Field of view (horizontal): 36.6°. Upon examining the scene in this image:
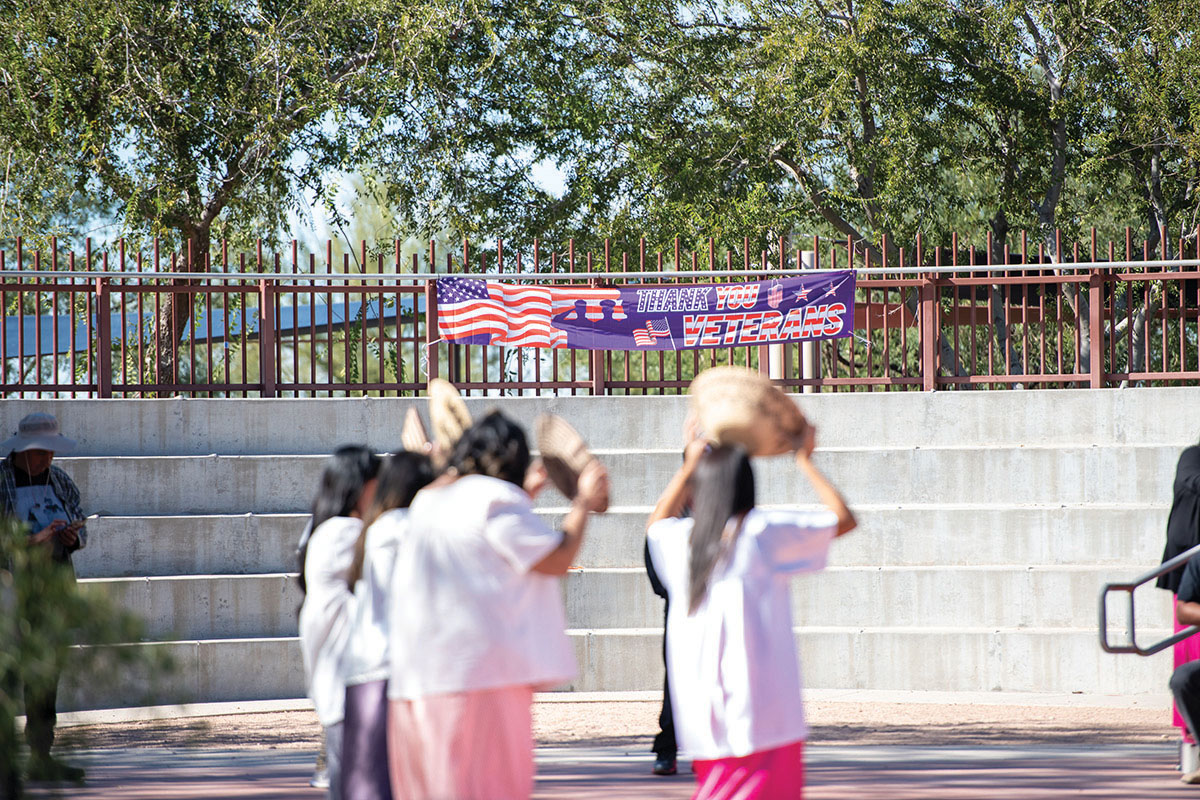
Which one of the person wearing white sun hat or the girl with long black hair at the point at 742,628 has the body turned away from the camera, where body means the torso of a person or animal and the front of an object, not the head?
the girl with long black hair

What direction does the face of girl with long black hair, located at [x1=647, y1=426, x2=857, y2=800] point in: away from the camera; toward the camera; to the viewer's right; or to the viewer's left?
away from the camera

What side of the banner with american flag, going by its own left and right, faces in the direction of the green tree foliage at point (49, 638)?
front

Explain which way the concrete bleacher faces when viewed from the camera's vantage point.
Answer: facing the viewer

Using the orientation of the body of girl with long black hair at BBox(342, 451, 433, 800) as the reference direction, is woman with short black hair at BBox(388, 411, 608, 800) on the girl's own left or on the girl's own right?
on the girl's own right

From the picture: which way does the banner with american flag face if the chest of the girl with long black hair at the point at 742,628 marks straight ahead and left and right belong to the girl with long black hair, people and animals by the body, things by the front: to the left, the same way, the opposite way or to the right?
the opposite way

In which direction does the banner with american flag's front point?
toward the camera

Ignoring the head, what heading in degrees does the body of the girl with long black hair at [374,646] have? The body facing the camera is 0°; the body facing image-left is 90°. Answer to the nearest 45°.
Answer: approximately 225°

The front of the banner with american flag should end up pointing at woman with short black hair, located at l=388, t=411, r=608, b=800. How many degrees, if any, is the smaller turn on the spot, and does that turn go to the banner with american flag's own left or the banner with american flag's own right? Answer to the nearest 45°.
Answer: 0° — it already faces them

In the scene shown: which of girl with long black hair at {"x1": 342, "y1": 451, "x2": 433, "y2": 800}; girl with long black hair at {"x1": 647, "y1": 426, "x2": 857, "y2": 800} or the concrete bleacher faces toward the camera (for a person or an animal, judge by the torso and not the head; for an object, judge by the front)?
the concrete bleacher

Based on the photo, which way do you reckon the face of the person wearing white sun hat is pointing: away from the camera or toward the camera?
toward the camera

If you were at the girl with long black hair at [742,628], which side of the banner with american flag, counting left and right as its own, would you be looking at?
front

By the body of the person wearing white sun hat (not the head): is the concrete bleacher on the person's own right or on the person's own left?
on the person's own left

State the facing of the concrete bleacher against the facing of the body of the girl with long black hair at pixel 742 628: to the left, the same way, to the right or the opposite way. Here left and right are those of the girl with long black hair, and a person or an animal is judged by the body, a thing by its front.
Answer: the opposite way

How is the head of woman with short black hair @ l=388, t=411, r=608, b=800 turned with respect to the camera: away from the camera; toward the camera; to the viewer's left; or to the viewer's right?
away from the camera

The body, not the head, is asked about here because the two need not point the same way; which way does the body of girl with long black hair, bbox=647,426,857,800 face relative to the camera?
away from the camera

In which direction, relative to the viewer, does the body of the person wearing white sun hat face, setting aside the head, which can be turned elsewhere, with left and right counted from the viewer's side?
facing the viewer and to the right of the viewer

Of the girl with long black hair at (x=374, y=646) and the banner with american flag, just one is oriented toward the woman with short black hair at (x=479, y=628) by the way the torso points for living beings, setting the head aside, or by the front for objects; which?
the banner with american flag

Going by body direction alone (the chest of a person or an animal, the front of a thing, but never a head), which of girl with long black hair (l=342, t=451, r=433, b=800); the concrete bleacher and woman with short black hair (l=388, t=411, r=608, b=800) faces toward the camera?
the concrete bleacher
